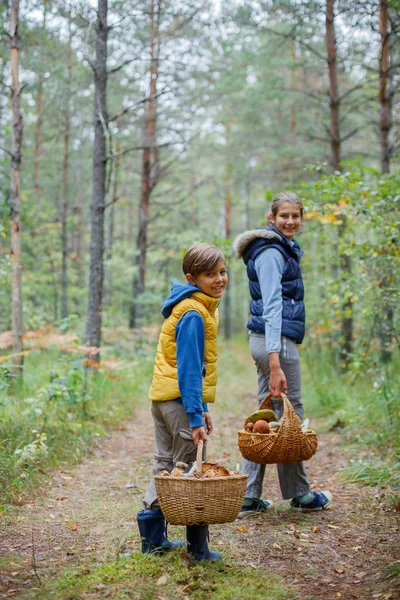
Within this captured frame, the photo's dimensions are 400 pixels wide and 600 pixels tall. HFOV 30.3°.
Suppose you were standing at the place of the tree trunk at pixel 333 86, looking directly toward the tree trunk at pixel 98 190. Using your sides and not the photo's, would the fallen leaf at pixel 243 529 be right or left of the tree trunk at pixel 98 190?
left

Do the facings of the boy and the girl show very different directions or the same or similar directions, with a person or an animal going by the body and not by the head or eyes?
same or similar directions

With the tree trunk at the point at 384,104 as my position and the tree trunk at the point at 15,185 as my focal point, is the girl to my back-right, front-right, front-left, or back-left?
front-left
